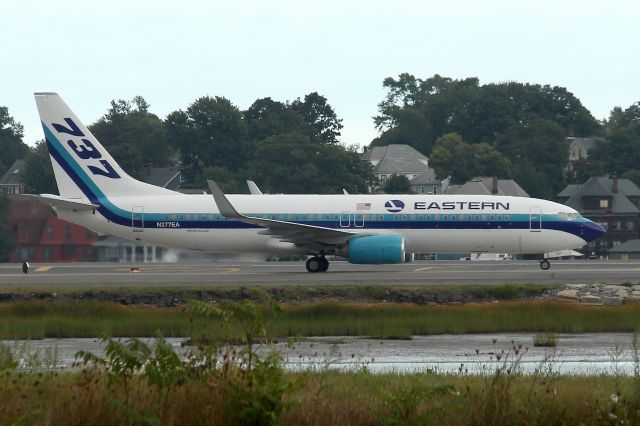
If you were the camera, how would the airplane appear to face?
facing to the right of the viewer

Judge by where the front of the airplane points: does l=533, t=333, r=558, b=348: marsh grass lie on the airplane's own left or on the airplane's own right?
on the airplane's own right

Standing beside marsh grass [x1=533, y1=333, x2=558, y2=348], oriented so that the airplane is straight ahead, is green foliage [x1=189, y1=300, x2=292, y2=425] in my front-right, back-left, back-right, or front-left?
back-left

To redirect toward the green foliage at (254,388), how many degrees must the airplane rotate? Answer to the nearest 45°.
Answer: approximately 90° to its right
